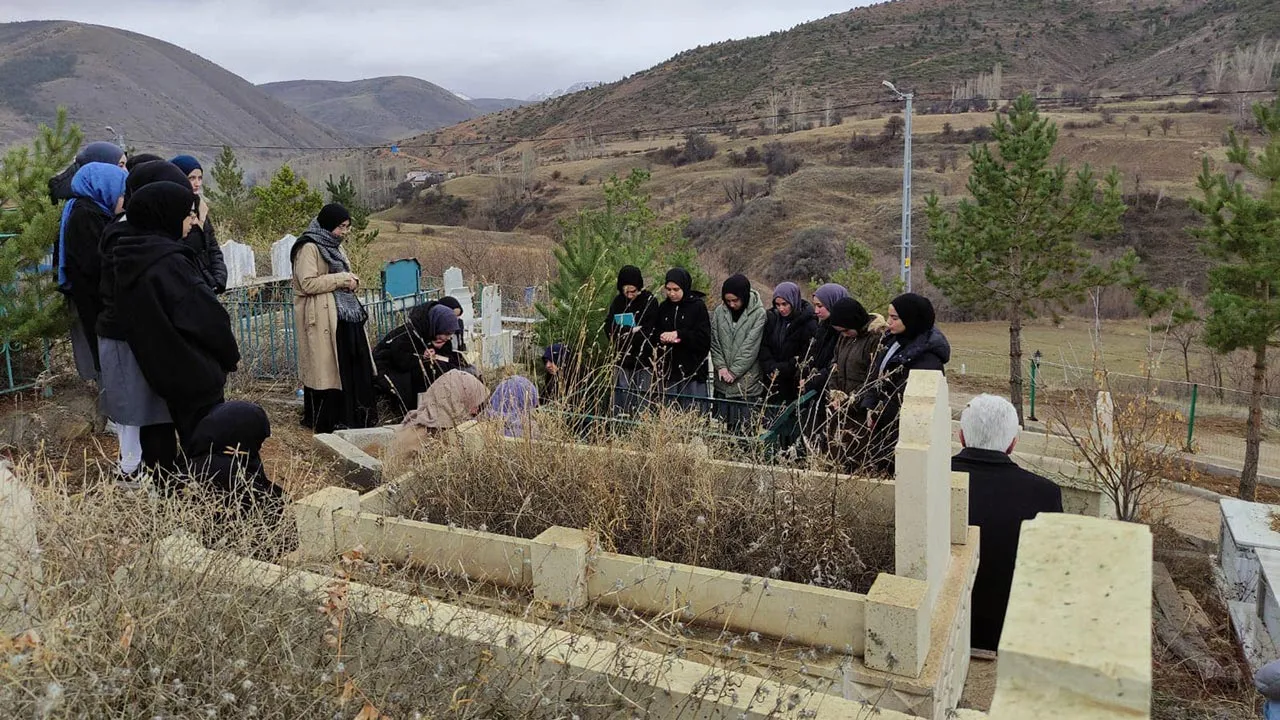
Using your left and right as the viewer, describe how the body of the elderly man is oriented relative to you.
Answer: facing away from the viewer

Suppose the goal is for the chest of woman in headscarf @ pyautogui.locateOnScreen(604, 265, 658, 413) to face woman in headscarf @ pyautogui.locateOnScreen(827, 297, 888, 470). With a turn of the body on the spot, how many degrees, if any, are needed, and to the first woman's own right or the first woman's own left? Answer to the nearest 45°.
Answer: approximately 45° to the first woman's own left

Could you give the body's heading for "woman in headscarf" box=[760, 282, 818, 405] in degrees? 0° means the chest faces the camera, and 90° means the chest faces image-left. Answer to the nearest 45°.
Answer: approximately 45°

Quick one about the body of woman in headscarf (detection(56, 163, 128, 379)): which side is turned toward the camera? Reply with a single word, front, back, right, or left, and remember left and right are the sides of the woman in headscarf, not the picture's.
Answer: right

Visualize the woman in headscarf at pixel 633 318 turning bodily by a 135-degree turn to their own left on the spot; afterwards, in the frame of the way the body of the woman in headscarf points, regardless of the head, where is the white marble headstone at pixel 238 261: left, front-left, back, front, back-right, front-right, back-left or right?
left

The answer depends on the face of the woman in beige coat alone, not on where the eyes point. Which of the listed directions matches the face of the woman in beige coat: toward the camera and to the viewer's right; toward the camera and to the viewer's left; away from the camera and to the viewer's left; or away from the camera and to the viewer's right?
toward the camera and to the viewer's right

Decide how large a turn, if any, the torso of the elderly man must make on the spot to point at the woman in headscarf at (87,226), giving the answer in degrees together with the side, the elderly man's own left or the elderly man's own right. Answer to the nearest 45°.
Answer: approximately 90° to the elderly man's own left

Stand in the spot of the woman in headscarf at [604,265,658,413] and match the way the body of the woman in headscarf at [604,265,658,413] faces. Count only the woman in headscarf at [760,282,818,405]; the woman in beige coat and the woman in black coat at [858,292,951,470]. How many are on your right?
1

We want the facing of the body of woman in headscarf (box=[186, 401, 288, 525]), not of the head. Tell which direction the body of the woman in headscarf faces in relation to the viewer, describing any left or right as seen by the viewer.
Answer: facing away from the viewer and to the right of the viewer

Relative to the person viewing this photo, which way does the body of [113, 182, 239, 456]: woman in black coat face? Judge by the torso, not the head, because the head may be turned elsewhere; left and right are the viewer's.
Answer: facing away from the viewer and to the right of the viewer

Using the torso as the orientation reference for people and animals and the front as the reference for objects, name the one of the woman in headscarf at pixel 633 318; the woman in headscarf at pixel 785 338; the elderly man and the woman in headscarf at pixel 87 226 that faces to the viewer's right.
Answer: the woman in headscarf at pixel 87 226

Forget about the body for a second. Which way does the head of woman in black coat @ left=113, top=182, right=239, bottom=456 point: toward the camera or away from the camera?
away from the camera

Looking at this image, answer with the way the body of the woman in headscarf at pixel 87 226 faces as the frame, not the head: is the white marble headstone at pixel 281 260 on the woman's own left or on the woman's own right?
on the woman's own left

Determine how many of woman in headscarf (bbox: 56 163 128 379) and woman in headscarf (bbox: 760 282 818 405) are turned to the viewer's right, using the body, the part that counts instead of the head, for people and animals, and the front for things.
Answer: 1

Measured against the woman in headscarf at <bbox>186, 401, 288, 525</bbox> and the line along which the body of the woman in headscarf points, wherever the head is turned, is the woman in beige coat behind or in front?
in front
